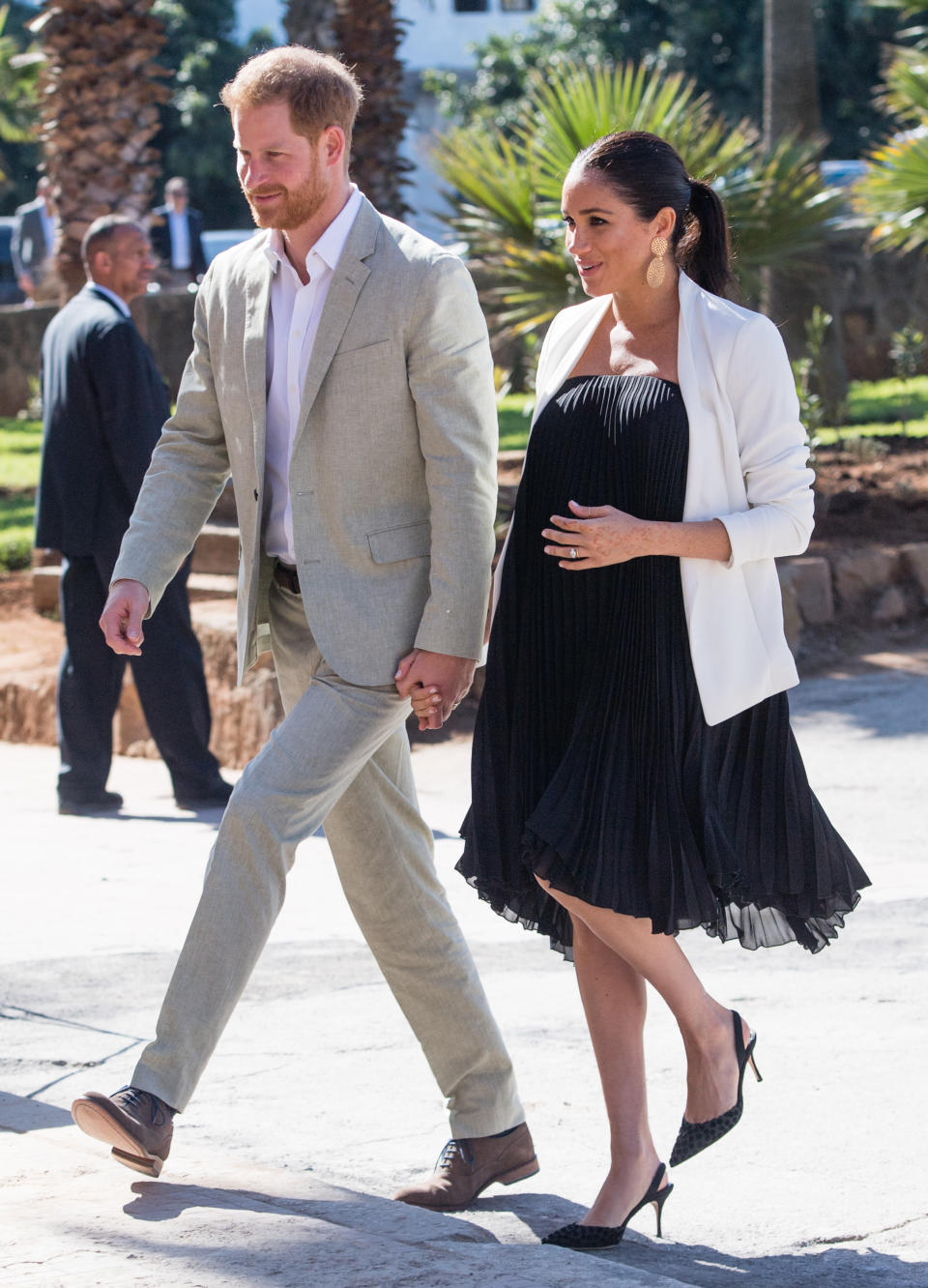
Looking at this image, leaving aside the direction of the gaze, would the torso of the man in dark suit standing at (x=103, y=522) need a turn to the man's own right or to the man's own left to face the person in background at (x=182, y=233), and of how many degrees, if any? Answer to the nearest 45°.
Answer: approximately 90° to the man's own left

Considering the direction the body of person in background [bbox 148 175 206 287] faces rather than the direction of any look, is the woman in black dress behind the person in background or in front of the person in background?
in front

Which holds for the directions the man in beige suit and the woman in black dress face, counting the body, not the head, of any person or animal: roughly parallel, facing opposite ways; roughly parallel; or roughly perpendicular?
roughly parallel

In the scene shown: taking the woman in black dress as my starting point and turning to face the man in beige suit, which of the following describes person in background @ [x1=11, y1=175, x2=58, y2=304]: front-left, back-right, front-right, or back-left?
front-right

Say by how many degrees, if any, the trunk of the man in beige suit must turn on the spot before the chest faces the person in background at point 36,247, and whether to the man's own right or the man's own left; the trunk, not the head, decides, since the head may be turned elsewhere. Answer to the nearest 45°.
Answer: approximately 135° to the man's own right

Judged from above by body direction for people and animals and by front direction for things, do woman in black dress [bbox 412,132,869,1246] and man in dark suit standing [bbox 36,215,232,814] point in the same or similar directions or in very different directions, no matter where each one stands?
very different directions

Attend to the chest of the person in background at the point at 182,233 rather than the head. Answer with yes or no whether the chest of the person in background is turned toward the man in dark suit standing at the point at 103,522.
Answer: yes

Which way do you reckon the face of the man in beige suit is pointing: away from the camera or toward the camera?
toward the camera

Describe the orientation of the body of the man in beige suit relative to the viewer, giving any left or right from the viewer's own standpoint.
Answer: facing the viewer and to the left of the viewer

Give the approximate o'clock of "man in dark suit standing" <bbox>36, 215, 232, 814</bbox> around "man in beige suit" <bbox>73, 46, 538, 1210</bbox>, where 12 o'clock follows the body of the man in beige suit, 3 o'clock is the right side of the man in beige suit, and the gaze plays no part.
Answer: The man in dark suit standing is roughly at 4 o'clock from the man in beige suit.

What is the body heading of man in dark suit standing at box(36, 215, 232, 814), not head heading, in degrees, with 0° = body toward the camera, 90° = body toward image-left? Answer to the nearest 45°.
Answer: approximately 270°

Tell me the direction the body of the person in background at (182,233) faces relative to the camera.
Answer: toward the camera

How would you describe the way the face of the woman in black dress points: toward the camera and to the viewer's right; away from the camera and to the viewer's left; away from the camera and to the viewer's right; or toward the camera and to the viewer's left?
toward the camera and to the viewer's left

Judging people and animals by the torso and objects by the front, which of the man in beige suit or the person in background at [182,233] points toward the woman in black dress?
the person in background
